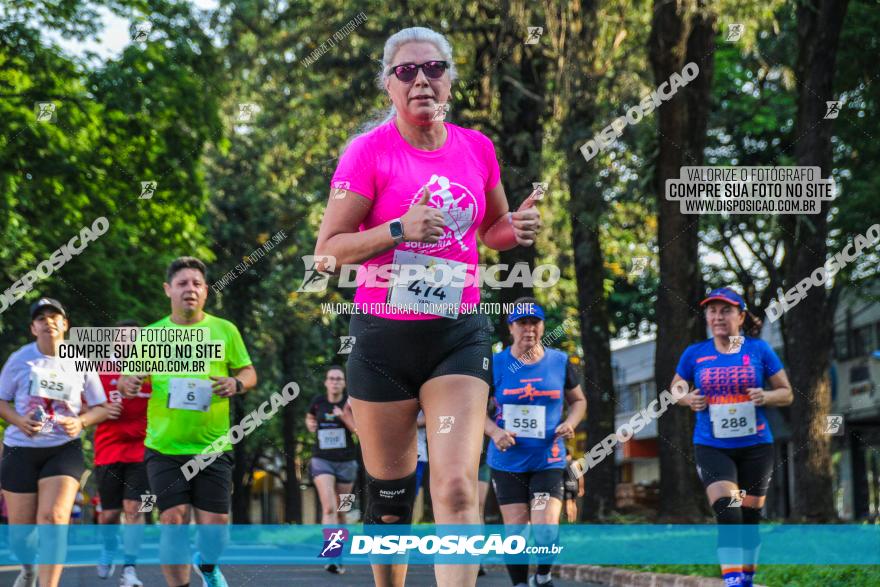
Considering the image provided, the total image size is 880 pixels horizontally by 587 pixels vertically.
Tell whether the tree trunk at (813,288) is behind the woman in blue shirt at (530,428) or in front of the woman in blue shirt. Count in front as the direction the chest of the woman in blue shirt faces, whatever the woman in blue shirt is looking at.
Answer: behind

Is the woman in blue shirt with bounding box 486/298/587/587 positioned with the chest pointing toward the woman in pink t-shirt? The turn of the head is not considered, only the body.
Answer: yes

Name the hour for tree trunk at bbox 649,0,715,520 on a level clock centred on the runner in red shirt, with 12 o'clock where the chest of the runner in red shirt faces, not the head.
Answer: The tree trunk is roughly at 8 o'clock from the runner in red shirt.

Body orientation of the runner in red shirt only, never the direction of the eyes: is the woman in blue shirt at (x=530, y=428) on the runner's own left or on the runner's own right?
on the runner's own left

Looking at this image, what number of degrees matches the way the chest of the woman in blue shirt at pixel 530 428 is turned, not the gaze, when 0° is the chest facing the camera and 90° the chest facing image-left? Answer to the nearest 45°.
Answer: approximately 0°

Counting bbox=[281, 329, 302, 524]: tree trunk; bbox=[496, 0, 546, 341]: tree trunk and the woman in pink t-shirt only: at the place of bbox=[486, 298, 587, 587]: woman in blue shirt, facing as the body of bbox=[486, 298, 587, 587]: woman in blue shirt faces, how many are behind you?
2

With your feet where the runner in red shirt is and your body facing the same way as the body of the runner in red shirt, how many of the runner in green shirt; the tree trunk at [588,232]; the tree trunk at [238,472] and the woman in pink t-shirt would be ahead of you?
2

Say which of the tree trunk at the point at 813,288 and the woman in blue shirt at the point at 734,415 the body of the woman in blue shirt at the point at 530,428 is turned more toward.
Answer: the woman in blue shirt

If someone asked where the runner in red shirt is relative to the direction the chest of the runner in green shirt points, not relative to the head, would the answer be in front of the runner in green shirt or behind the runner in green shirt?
behind

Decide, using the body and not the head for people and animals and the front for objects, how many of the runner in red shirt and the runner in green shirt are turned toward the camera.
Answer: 2

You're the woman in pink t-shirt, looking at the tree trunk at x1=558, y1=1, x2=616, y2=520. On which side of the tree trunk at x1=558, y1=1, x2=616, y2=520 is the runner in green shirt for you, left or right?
left
